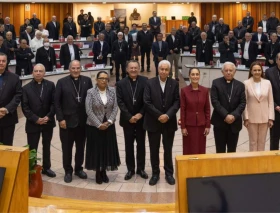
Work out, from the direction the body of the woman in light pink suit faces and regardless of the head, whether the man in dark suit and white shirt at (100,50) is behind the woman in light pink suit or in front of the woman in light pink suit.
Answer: behind

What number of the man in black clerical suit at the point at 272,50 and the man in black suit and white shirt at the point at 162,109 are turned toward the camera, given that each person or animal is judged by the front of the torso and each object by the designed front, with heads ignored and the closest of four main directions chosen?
2

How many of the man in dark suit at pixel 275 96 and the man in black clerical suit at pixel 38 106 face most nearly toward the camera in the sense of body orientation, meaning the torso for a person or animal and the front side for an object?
2

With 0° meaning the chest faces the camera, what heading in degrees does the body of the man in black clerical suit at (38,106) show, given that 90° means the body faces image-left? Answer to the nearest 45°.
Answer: approximately 0°

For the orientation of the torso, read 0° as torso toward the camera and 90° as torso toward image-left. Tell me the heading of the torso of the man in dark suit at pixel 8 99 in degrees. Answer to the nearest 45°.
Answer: approximately 0°

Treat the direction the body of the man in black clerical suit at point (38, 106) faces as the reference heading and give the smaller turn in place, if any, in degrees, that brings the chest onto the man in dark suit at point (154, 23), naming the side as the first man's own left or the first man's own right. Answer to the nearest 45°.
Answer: approximately 180°

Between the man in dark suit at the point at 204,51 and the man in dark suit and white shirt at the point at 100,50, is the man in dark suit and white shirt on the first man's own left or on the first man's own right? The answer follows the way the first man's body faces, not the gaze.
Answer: on the first man's own right

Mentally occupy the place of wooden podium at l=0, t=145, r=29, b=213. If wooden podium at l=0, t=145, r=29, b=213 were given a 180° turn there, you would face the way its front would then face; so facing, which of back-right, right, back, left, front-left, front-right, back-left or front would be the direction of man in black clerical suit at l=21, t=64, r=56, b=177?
front-left

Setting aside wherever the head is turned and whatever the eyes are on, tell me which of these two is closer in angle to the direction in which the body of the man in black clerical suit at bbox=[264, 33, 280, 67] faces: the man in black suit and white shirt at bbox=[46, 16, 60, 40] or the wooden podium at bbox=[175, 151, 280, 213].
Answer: the wooden podium

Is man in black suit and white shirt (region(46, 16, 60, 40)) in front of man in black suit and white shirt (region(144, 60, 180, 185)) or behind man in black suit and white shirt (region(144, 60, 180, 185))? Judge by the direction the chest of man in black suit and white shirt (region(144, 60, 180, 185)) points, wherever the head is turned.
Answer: behind
